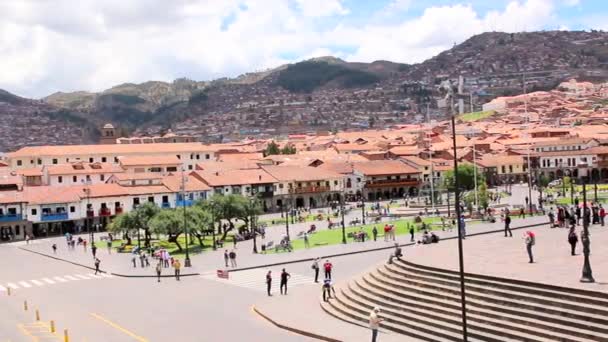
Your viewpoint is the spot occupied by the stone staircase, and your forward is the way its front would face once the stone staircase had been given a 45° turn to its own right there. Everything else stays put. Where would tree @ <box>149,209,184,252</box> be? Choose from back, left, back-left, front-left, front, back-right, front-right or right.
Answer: front-right

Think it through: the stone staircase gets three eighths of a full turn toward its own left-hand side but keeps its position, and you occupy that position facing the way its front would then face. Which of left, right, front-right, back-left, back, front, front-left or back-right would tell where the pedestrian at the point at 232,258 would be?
back-left
